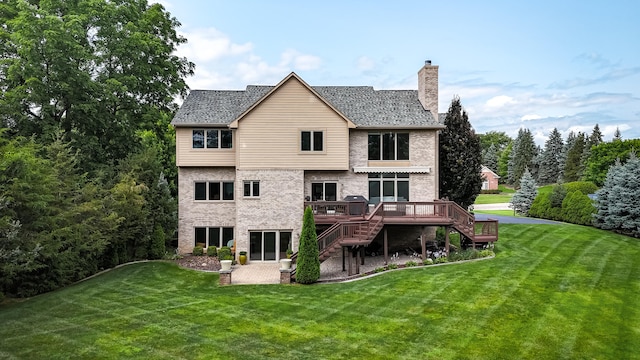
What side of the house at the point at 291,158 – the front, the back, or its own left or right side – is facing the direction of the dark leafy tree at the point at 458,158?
right

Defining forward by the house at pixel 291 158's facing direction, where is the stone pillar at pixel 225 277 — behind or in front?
behind

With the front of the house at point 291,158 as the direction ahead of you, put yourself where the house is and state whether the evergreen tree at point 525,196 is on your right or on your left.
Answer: on your right

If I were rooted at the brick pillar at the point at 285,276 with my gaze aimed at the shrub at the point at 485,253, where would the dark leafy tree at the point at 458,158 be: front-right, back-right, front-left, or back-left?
front-left

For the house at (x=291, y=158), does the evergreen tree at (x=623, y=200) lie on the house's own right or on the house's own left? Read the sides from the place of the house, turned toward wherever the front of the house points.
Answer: on the house's own right

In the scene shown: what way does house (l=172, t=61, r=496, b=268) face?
away from the camera

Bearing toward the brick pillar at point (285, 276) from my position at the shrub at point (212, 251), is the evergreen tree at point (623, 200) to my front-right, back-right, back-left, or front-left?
front-left
